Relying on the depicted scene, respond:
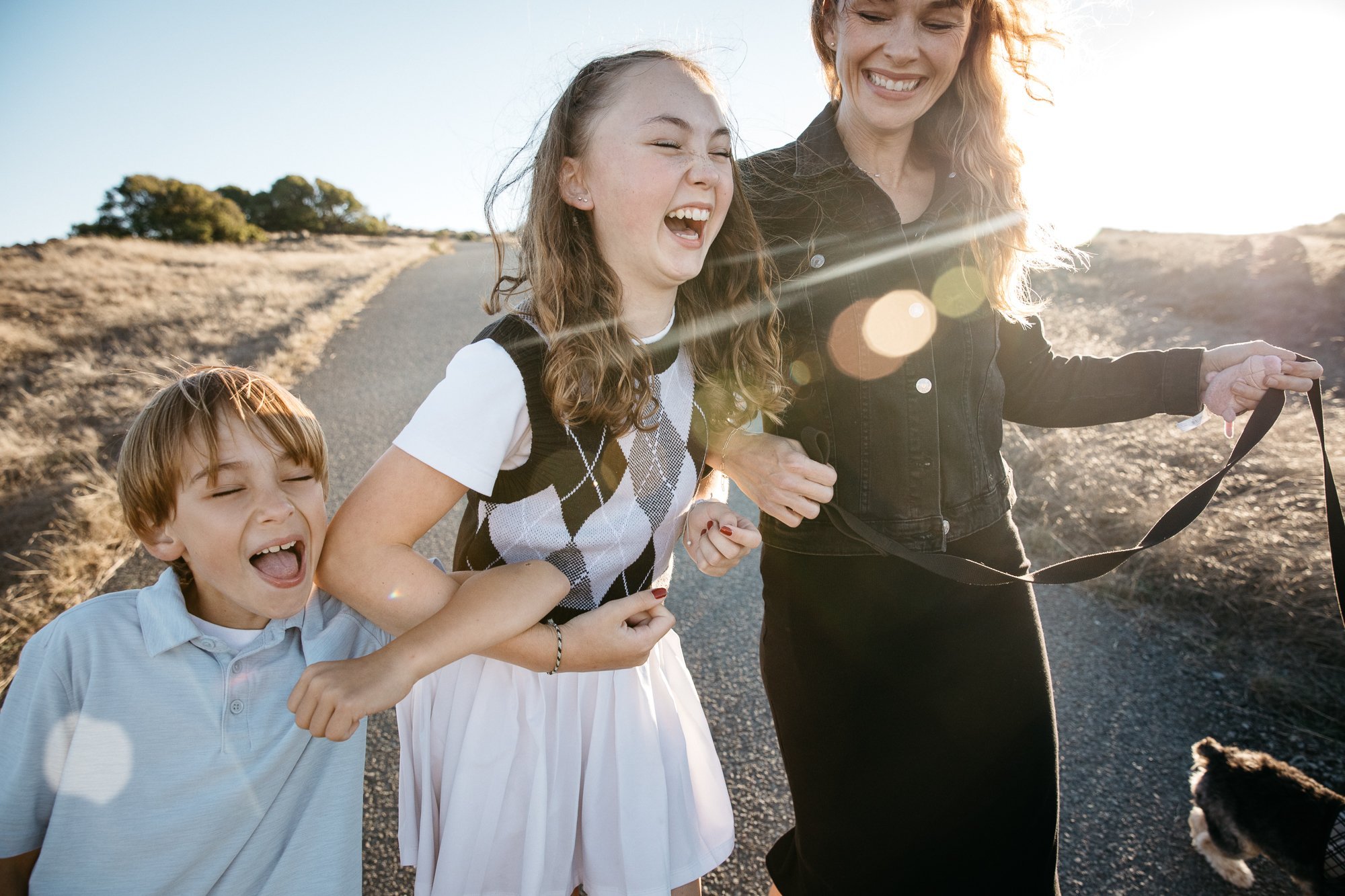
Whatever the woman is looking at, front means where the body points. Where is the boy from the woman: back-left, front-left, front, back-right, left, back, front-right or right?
front-right

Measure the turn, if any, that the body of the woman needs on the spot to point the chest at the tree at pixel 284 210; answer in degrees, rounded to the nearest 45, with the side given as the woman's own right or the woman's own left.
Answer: approximately 135° to the woman's own right

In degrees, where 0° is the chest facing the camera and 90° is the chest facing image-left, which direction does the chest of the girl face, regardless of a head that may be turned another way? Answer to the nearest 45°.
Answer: approximately 315°
